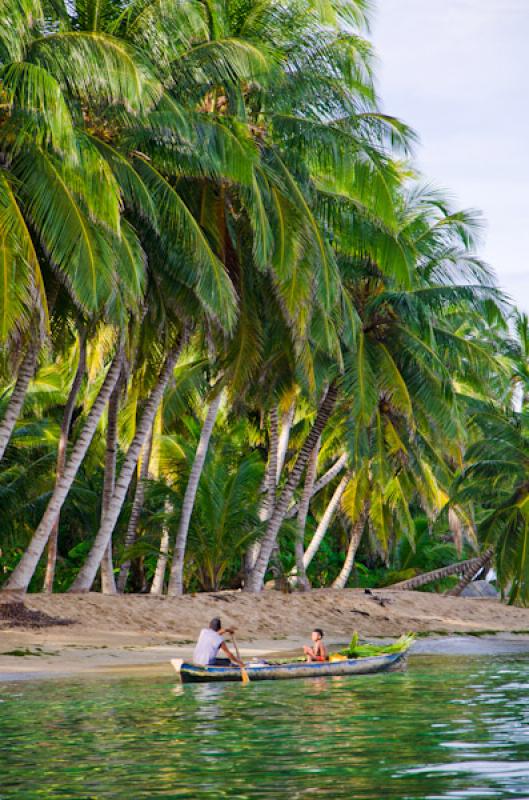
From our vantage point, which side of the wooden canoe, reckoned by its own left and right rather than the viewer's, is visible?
right

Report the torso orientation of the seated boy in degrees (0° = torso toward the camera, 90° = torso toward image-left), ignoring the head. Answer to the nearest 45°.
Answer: approximately 45°

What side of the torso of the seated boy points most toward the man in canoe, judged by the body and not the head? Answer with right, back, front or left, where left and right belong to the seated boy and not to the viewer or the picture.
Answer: front
